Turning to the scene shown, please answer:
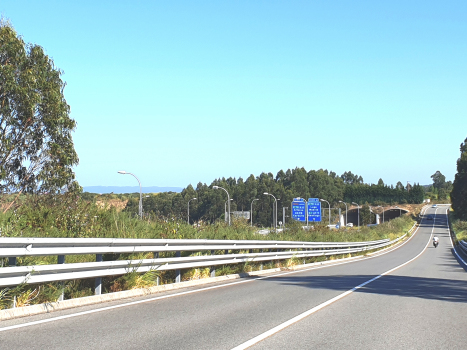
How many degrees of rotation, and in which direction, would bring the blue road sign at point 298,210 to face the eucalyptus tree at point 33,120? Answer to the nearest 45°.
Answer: approximately 45° to its right

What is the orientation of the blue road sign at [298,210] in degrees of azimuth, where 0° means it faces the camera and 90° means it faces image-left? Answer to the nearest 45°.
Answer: approximately 0°

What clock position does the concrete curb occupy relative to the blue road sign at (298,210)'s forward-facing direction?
The concrete curb is roughly at 12 o'clock from the blue road sign.

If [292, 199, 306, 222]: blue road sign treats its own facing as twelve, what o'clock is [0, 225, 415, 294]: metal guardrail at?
The metal guardrail is roughly at 12 o'clock from the blue road sign.

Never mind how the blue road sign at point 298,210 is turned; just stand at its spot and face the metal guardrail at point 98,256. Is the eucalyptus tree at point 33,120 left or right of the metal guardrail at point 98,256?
right

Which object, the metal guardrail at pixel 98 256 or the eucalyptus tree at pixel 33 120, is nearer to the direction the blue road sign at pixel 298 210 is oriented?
the metal guardrail

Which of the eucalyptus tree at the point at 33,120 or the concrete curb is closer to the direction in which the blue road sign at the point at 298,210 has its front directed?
the concrete curb
